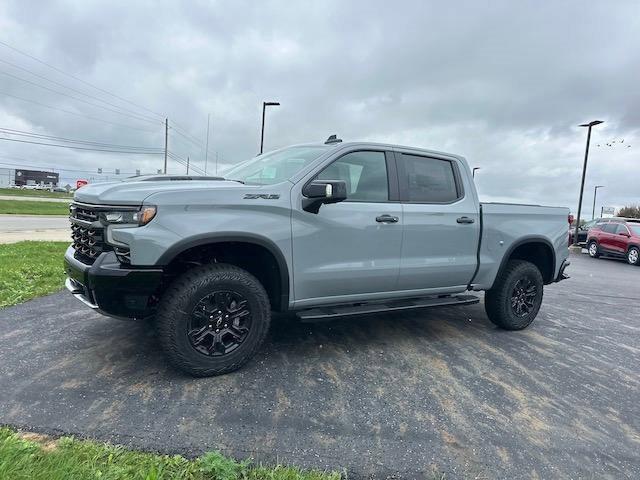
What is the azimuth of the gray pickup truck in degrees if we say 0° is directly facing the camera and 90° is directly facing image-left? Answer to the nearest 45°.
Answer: approximately 45°

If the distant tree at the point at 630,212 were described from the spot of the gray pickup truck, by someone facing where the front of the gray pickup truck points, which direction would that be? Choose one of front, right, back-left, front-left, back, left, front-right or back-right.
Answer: back

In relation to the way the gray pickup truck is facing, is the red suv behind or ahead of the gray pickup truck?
behind
